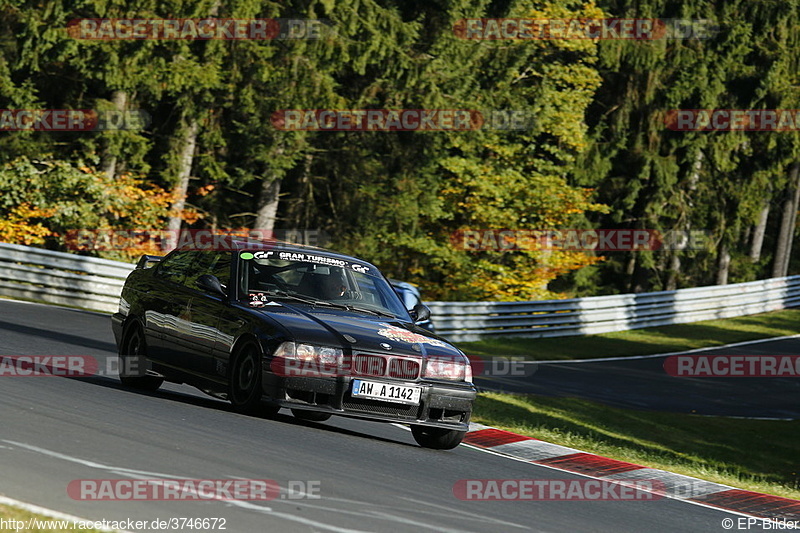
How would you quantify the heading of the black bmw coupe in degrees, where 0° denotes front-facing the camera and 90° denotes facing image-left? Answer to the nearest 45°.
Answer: approximately 315°

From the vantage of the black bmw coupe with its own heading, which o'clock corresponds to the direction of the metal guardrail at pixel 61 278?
The metal guardrail is roughly at 7 o'clock from the black bmw coupe.
